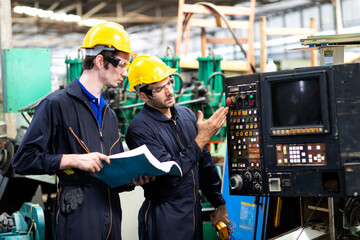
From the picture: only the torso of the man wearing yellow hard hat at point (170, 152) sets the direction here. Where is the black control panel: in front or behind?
in front

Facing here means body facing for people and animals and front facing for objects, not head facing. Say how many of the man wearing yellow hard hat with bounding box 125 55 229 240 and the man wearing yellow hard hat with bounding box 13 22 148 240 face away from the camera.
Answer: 0

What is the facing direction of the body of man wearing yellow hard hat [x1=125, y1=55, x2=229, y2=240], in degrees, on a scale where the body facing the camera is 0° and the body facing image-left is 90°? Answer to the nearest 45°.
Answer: approximately 315°

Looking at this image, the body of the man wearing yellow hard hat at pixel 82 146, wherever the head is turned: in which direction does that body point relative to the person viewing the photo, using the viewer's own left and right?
facing the viewer and to the right of the viewer

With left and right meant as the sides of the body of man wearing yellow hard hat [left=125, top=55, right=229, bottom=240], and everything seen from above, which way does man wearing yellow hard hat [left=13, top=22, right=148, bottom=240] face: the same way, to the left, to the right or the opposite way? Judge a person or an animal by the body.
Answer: the same way

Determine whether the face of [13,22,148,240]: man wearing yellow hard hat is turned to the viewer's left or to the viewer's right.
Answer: to the viewer's right

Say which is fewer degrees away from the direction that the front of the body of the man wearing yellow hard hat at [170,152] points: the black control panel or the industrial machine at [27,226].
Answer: the black control panel

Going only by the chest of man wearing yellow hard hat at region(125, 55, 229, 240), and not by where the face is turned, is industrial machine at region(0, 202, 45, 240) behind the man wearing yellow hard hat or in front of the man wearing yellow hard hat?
behind

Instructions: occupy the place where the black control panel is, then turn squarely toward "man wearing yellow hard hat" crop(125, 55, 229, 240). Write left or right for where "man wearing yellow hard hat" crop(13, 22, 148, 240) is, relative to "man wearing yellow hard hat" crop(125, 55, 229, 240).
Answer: left

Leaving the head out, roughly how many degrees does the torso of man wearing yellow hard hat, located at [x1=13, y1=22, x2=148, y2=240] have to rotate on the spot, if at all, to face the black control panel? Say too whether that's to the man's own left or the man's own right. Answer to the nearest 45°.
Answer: approximately 45° to the man's own left
